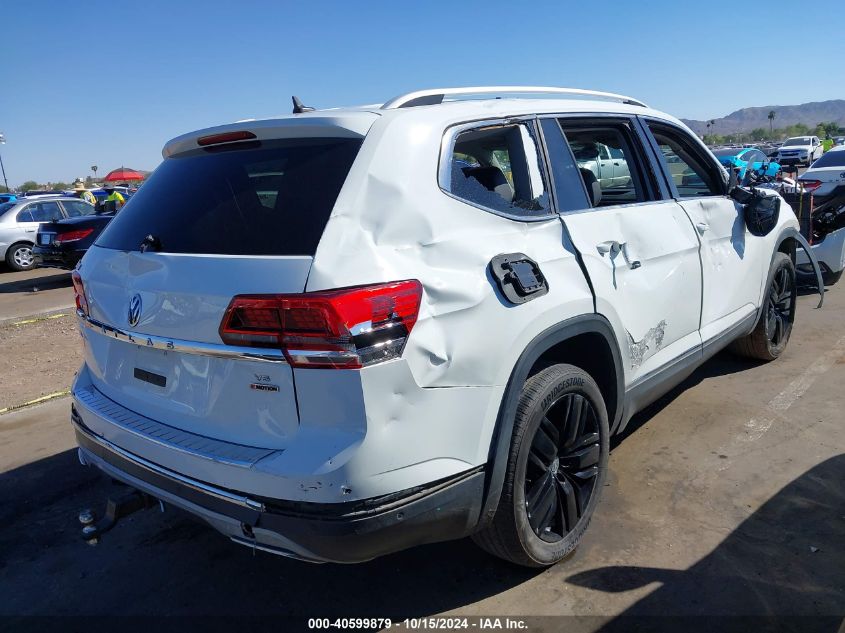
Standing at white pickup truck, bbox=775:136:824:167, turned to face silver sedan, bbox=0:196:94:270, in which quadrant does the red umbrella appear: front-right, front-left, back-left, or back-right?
front-right

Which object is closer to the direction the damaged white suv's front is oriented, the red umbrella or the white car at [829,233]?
the white car

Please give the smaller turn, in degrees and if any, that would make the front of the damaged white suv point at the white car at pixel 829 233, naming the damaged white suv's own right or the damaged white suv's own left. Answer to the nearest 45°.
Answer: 0° — it already faces it

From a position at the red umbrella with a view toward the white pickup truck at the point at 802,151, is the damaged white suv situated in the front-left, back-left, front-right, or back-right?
front-right

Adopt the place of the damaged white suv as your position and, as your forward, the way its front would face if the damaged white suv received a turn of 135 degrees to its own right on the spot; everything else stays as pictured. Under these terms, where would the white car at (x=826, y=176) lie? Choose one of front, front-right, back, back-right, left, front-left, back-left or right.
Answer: back-left

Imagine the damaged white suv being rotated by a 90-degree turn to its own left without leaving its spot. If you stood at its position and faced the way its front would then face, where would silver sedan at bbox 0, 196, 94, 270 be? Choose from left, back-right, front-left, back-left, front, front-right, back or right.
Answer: front

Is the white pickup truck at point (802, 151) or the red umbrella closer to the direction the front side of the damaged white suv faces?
the white pickup truck

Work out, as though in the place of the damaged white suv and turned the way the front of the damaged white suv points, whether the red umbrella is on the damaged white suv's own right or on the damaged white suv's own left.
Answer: on the damaged white suv's own left

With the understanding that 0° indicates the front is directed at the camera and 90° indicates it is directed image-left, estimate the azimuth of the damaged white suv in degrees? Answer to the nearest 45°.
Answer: approximately 225°

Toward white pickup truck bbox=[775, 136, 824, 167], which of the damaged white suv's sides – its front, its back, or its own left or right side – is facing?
front

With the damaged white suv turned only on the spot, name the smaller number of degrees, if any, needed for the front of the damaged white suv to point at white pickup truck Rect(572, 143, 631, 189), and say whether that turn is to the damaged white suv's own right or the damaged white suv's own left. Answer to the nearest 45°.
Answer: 0° — it already faces it
